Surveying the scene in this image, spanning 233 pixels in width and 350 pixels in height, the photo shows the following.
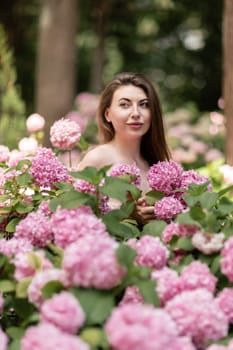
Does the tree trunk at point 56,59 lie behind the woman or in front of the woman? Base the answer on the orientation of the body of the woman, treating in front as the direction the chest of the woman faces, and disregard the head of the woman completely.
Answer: behind

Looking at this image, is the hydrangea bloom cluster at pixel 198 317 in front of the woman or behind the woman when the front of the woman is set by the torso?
in front

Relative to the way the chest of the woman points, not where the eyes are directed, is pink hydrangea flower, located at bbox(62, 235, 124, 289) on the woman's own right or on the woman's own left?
on the woman's own right

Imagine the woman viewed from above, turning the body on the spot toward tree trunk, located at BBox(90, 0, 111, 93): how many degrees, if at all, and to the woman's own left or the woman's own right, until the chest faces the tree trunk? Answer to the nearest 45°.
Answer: approximately 135° to the woman's own left

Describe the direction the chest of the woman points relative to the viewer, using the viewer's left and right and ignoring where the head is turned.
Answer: facing the viewer and to the right of the viewer
